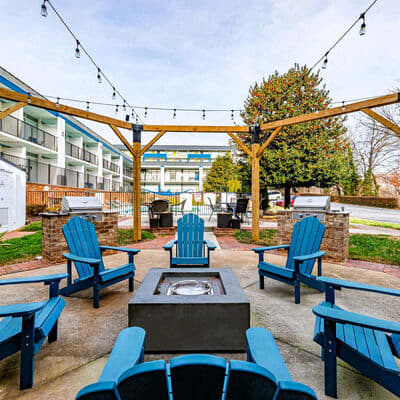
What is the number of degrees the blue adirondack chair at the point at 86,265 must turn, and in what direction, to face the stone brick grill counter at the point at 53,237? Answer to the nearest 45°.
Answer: approximately 135° to its left

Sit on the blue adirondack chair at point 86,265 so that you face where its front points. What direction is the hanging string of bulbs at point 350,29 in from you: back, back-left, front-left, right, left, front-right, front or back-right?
front-left

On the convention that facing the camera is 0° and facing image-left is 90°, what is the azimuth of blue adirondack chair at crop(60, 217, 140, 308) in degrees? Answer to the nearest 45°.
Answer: approximately 315°

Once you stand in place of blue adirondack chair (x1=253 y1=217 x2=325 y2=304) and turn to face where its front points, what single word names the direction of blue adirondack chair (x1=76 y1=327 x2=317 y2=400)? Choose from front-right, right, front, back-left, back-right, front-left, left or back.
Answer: front-left

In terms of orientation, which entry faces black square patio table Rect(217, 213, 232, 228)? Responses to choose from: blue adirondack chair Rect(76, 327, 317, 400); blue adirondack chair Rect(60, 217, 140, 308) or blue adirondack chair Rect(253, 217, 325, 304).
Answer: blue adirondack chair Rect(76, 327, 317, 400)

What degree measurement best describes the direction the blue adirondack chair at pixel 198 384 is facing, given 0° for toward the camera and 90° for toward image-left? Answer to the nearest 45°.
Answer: approximately 180°

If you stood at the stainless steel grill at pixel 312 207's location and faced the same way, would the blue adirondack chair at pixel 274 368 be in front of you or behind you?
in front

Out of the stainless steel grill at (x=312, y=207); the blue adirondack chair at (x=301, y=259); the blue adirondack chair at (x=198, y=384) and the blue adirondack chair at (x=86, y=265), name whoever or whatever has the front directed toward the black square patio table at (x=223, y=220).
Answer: the blue adirondack chair at (x=198, y=384)

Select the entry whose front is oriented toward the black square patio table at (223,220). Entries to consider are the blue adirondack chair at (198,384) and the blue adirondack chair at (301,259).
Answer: the blue adirondack chair at (198,384)

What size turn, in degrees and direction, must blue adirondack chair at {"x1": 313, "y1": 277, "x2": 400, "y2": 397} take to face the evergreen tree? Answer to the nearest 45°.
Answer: approximately 90° to its right

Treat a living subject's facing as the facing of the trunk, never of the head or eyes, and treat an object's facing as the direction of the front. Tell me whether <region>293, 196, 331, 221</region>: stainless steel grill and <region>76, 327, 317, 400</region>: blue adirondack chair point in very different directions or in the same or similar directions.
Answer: very different directions

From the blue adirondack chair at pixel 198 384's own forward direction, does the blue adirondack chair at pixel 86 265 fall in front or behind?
in front

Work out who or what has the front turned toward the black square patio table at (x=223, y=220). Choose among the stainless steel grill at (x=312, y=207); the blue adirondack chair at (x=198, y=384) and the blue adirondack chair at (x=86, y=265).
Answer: the blue adirondack chair at (x=198, y=384)

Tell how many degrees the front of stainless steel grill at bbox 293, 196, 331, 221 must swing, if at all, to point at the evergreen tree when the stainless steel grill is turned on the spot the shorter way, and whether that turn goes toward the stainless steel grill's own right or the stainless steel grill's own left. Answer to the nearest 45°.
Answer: approximately 180°

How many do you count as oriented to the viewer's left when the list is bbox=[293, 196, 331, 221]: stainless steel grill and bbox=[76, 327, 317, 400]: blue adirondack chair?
0

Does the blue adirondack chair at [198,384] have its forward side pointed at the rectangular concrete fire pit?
yes

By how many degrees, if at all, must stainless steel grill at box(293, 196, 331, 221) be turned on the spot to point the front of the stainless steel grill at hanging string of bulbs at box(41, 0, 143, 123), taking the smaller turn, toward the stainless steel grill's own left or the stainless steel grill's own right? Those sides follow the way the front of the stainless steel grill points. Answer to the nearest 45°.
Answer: approximately 90° to the stainless steel grill's own right
